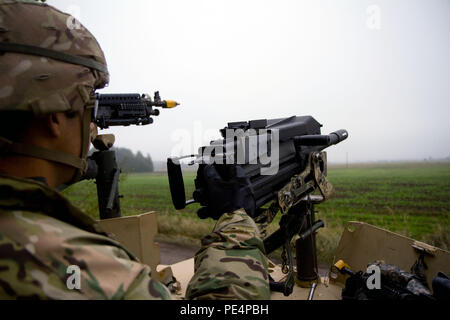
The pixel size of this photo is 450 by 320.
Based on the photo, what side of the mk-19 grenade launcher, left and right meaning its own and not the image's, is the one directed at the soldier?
back

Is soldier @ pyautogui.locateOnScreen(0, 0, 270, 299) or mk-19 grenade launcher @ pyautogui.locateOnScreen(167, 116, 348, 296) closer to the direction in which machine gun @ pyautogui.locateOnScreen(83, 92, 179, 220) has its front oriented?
the mk-19 grenade launcher

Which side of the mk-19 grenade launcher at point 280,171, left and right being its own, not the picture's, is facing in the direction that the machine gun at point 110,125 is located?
left

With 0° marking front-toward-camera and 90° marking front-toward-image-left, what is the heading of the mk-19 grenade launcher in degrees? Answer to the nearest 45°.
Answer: approximately 225°

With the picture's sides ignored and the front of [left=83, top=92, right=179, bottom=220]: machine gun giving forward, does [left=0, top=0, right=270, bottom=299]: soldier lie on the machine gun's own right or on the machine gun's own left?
on the machine gun's own right

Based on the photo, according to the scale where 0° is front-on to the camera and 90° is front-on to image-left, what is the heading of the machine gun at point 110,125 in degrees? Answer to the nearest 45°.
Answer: approximately 270°

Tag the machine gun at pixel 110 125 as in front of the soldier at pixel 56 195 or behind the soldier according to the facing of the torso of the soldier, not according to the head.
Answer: in front

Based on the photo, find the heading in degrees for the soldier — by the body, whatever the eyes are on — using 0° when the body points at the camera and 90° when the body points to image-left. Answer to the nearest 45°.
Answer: approximately 225°

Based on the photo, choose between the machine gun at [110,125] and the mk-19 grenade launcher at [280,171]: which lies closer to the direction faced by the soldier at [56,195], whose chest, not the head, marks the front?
the mk-19 grenade launcher

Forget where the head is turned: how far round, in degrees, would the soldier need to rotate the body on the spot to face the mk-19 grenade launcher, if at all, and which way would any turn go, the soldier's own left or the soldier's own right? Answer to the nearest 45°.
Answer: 0° — they already face it

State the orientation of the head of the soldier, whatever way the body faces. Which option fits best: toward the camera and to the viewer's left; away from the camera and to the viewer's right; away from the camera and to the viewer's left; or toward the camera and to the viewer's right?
away from the camera and to the viewer's right
